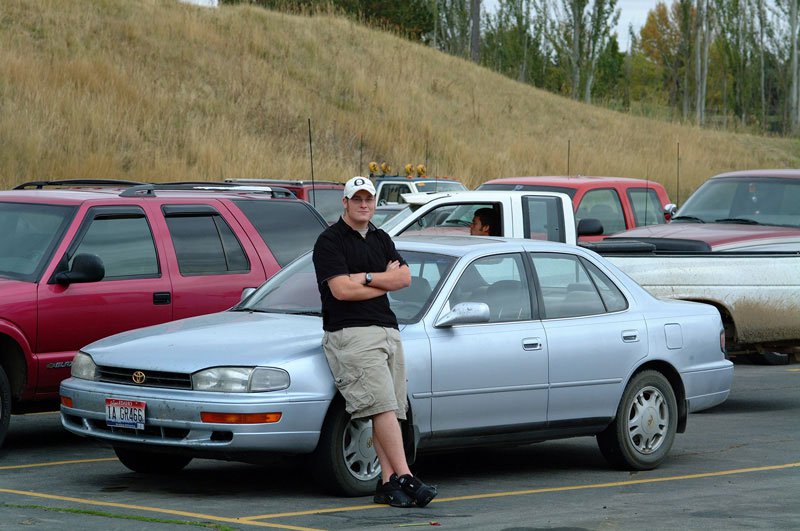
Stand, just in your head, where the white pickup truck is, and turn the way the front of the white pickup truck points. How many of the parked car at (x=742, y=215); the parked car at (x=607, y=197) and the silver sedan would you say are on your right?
2

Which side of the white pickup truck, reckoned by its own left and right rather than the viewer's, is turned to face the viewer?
left

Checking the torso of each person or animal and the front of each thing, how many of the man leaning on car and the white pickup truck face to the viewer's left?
1

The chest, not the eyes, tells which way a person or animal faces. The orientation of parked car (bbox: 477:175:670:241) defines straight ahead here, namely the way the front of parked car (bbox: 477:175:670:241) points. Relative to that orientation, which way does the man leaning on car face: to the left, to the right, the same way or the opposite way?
to the left

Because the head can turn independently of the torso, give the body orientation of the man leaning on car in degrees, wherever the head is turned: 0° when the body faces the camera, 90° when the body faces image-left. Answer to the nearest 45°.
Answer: approximately 315°

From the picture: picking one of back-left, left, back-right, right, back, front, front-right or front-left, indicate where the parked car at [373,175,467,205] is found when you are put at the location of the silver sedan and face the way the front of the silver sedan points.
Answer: back-right

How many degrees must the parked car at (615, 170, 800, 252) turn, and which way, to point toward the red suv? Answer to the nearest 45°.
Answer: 0° — it already faces it

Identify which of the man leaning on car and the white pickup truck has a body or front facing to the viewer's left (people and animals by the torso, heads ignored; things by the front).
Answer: the white pickup truck

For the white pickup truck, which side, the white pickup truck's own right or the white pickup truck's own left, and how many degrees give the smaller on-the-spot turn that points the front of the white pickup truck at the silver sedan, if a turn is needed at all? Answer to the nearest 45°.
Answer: approximately 45° to the white pickup truck's own left

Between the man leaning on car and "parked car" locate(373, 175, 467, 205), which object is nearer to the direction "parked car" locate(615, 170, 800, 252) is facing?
the man leaning on car

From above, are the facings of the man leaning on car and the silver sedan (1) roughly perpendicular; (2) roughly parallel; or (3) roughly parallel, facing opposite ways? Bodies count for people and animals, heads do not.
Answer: roughly perpendicular
